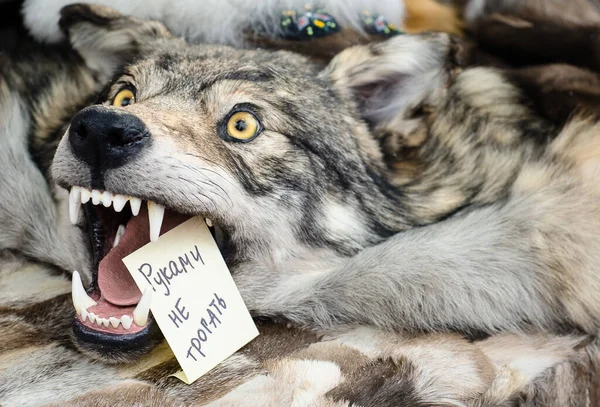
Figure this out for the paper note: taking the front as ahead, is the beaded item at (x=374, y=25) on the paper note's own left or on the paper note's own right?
on the paper note's own left

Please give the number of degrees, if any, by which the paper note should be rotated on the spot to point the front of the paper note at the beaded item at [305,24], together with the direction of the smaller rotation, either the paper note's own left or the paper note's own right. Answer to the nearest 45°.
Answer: approximately 135° to the paper note's own left

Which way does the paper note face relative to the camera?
toward the camera
